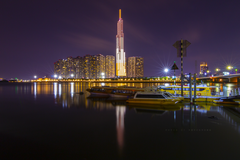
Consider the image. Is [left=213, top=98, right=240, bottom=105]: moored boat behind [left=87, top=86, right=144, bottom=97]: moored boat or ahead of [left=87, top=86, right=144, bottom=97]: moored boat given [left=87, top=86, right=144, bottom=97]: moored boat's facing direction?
behind

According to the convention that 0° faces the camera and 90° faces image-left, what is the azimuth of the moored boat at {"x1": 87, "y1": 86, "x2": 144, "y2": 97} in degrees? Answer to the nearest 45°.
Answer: approximately 90°
